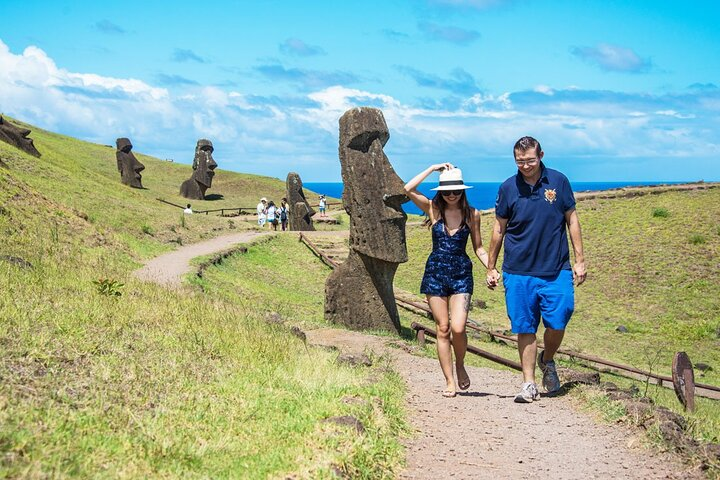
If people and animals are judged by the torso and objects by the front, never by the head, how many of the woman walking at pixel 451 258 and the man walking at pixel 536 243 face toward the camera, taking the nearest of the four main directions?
2

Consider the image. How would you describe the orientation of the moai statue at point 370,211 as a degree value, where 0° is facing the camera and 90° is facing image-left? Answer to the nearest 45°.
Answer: approximately 315°

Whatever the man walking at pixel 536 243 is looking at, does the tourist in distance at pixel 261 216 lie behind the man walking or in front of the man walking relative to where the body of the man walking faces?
behind

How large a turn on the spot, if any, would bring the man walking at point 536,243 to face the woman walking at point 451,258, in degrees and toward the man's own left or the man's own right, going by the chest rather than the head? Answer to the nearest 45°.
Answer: approximately 90° to the man's own right

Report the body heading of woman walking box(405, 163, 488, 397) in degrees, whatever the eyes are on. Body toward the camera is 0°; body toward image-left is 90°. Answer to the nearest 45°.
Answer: approximately 0°

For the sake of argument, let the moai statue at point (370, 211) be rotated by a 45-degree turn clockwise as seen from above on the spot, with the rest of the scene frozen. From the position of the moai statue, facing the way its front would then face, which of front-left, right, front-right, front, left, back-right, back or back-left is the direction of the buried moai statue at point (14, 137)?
back-right

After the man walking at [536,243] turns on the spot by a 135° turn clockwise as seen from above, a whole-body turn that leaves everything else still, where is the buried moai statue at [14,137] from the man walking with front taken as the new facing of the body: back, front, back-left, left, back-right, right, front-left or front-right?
front

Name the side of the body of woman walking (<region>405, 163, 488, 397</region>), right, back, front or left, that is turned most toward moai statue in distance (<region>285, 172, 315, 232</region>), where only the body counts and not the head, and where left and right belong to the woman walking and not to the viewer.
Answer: back

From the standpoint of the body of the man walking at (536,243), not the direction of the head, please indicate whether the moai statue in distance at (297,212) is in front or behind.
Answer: behind

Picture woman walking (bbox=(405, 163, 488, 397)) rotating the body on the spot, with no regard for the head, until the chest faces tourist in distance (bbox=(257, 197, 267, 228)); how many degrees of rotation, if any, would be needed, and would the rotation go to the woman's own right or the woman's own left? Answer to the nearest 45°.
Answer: approximately 180°
